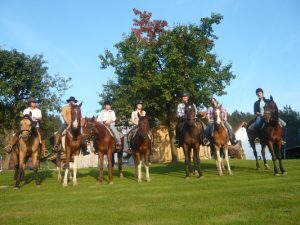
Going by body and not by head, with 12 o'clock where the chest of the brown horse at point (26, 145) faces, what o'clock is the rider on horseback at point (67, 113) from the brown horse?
The rider on horseback is roughly at 9 o'clock from the brown horse.

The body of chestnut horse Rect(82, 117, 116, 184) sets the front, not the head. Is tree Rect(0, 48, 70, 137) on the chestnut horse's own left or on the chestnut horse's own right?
on the chestnut horse's own right

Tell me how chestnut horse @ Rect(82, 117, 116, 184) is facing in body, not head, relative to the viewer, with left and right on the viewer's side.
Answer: facing the viewer and to the left of the viewer

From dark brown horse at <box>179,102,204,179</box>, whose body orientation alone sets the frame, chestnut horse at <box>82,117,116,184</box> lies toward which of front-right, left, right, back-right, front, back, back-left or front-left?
right

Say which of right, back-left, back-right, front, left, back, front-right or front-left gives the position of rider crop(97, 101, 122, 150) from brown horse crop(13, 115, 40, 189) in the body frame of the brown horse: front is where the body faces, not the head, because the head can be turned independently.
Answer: left

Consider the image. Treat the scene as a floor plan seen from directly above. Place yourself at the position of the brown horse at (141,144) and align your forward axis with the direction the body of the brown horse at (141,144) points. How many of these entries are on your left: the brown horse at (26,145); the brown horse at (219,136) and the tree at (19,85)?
1

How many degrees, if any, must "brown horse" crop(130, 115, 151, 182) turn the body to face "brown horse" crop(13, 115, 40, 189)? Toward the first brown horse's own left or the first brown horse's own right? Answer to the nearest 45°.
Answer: approximately 90° to the first brown horse's own right

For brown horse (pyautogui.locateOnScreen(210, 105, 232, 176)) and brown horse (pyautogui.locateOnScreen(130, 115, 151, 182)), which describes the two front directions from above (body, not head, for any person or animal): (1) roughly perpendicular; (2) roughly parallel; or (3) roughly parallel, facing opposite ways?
roughly parallel

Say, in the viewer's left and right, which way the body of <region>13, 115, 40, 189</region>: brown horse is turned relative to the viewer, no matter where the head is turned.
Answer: facing the viewer

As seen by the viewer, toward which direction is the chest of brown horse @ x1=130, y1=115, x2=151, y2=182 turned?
toward the camera

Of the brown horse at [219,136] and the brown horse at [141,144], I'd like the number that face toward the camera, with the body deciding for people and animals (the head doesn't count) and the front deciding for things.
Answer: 2

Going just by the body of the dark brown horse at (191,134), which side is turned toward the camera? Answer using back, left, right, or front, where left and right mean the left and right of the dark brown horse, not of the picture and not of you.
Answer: front

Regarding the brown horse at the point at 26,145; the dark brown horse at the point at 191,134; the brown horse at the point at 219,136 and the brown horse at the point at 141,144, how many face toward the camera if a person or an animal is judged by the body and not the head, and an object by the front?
4

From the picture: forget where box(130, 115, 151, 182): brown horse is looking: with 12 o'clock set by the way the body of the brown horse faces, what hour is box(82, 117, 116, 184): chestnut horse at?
The chestnut horse is roughly at 3 o'clock from the brown horse.

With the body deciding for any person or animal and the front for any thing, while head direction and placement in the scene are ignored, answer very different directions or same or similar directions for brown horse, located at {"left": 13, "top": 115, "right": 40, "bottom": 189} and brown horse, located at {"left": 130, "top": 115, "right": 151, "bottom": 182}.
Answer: same or similar directions
